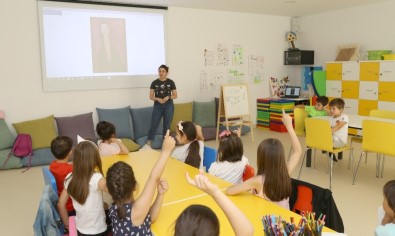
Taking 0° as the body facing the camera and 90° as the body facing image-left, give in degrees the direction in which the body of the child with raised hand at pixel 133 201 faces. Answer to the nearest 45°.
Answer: approximately 225°

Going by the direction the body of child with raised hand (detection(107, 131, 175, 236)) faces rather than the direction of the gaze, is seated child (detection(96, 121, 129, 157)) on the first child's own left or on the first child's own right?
on the first child's own left

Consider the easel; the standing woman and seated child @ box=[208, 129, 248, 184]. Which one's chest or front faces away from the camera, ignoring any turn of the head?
the seated child

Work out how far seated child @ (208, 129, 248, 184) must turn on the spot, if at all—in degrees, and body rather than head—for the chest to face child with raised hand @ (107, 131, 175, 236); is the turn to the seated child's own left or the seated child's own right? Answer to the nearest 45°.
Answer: approximately 135° to the seated child's own left

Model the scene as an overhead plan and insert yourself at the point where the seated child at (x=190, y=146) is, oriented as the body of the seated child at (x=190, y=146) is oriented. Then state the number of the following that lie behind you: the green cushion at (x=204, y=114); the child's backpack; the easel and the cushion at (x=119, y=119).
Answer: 0

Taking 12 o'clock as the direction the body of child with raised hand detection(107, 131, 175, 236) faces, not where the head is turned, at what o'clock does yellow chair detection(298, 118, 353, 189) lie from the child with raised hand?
The yellow chair is roughly at 12 o'clock from the child with raised hand.

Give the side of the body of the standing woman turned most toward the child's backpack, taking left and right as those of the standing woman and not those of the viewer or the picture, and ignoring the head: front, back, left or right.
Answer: right

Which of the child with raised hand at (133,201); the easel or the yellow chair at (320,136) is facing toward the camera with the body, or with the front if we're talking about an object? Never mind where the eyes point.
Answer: the easel

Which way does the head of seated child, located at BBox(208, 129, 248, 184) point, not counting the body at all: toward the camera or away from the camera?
away from the camera

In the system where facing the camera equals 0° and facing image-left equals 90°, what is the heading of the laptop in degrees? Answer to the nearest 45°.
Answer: approximately 45°

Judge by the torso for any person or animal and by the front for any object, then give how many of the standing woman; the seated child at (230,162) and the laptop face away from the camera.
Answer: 1

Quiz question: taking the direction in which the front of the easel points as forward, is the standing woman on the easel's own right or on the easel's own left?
on the easel's own right

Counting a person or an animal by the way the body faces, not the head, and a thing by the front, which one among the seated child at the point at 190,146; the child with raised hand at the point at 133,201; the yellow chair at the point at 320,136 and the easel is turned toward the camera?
the easel

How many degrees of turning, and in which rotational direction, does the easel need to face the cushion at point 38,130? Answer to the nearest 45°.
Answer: approximately 45° to its right

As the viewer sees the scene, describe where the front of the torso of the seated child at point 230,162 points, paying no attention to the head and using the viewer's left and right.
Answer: facing away from the viewer

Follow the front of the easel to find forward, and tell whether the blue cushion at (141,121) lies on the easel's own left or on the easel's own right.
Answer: on the easel's own right

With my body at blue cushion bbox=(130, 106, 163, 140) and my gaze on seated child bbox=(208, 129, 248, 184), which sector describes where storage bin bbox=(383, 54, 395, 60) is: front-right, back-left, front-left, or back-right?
front-left

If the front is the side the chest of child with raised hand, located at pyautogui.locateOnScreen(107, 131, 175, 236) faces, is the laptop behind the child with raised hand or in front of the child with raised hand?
in front

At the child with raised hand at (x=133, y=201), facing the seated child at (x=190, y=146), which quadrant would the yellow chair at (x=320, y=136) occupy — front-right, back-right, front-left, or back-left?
front-right
